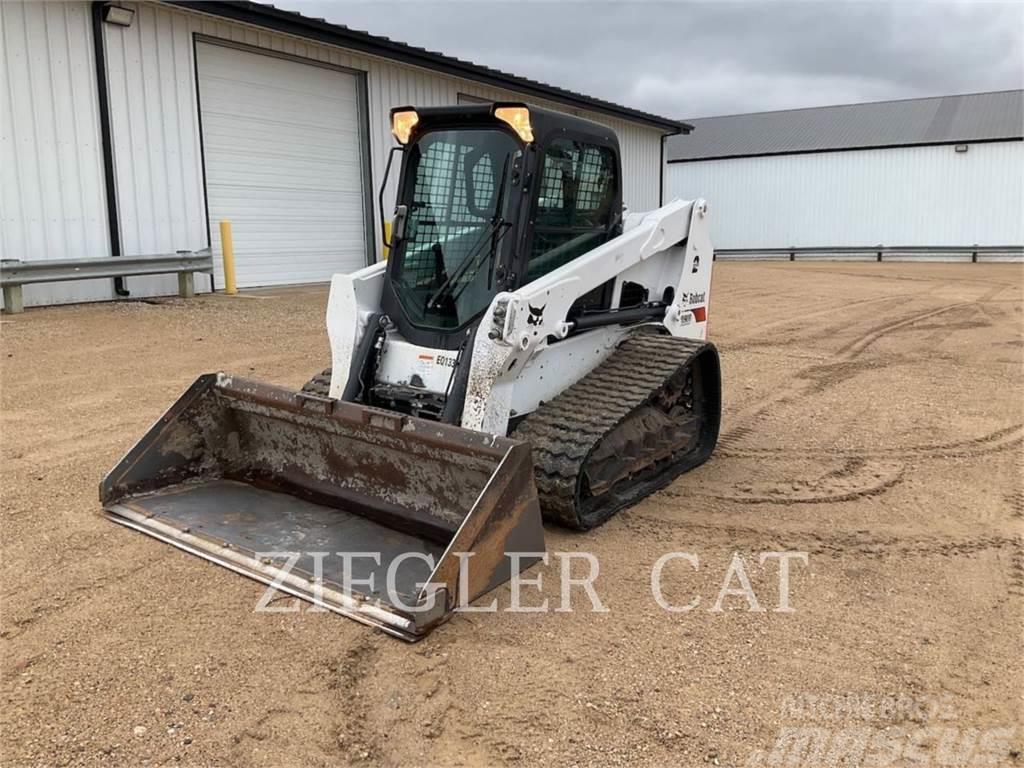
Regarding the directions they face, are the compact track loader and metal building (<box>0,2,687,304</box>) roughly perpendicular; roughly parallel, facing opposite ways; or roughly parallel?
roughly perpendicular

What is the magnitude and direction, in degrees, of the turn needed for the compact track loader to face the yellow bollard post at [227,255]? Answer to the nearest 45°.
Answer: approximately 135° to its right

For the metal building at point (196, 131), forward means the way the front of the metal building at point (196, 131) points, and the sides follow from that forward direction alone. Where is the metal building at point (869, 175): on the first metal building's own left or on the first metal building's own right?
on the first metal building's own left

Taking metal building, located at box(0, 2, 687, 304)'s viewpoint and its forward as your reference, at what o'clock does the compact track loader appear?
The compact track loader is roughly at 1 o'clock from the metal building.

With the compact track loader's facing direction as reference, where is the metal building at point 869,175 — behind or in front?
behind

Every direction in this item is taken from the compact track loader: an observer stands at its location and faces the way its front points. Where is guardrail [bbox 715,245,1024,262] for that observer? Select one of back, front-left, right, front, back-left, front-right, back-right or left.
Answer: back

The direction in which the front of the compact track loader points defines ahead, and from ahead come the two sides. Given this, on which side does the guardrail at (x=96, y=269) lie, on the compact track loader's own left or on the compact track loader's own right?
on the compact track loader's own right

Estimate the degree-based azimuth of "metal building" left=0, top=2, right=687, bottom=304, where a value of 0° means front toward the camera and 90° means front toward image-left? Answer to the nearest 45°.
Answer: approximately 315°

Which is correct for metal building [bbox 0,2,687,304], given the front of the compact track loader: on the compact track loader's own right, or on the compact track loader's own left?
on the compact track loader's own right

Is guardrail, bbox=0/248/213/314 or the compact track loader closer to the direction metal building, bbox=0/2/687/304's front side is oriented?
the compact track loader

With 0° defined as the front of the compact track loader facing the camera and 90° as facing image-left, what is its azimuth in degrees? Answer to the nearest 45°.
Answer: approximately 45°

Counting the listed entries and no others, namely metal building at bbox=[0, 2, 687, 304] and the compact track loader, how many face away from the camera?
0
